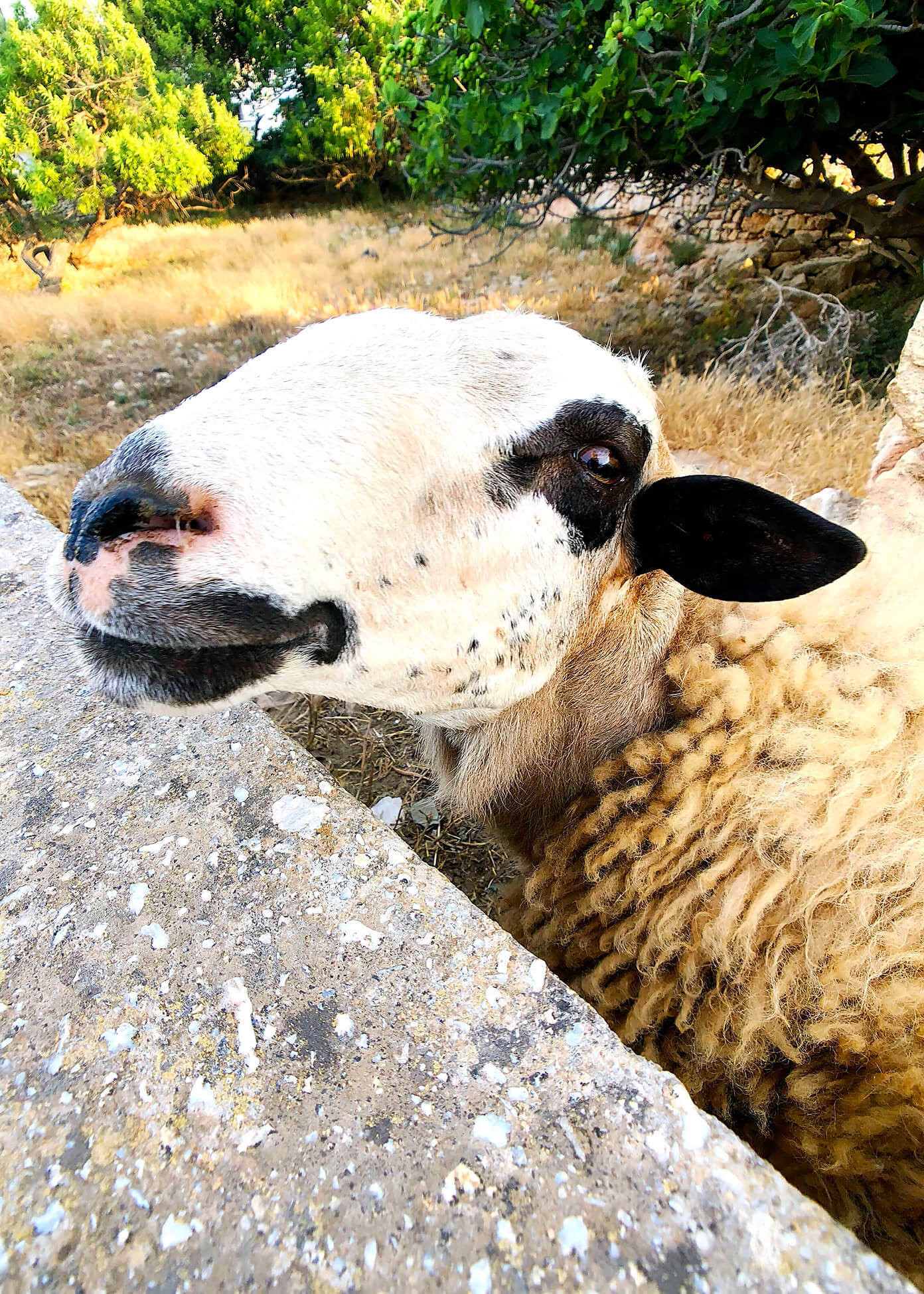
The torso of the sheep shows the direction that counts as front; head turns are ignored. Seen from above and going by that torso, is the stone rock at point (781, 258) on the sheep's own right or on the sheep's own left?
on the sheep's own right

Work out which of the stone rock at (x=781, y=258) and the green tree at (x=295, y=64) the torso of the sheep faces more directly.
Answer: the green tree

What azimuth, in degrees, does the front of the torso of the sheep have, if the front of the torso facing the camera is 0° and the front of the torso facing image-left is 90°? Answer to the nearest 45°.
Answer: approximately 90°

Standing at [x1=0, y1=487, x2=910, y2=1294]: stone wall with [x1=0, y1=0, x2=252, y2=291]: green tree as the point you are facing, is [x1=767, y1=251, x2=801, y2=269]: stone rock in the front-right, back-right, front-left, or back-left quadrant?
front-right

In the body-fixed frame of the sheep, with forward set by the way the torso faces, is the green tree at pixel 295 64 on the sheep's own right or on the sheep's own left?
on the sheep's own right

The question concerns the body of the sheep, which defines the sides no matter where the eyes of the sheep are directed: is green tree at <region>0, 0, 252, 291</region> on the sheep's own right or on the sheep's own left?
on the sheep's own right

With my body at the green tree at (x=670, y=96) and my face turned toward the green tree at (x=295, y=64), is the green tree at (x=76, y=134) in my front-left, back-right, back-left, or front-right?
front-left

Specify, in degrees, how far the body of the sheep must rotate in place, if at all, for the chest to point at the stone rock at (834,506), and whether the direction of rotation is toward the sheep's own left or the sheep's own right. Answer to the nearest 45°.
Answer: approximately 135° to the sheep's own right

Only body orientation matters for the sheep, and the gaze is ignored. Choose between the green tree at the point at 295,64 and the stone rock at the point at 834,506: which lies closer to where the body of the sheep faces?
the green tree

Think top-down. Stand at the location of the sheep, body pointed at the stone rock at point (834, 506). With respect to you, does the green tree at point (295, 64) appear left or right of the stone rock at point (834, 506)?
left
